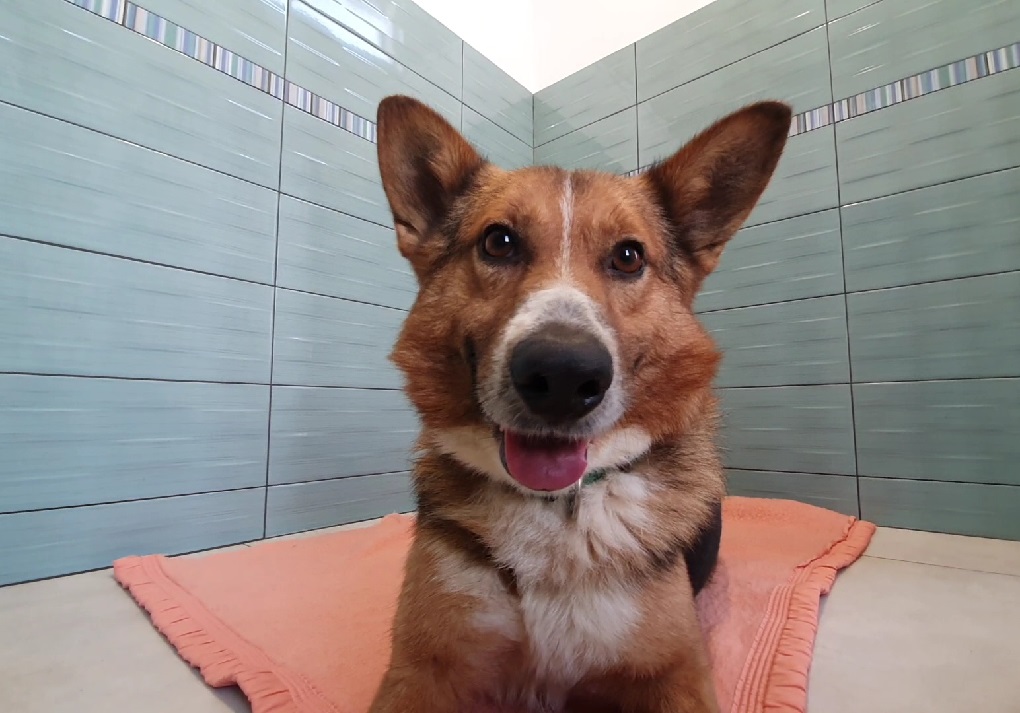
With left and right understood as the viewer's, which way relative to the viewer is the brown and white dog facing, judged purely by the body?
facing the viewer
